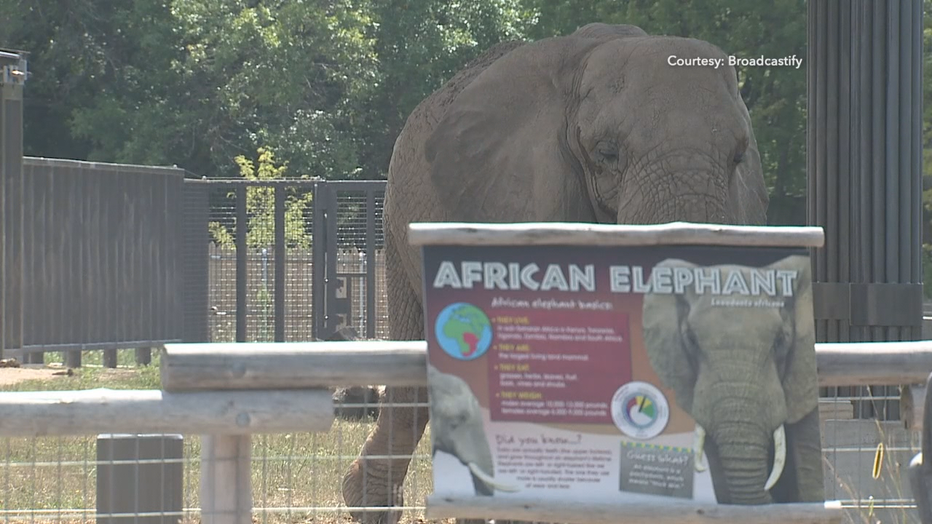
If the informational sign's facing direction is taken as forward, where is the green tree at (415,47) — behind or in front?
behind

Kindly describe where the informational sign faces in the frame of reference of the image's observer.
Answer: facing the viewer

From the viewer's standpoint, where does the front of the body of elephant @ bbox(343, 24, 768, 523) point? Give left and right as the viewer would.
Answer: facing the viewer and to the right of the viewer

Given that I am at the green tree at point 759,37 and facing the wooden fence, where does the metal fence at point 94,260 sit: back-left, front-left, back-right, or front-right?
front-right

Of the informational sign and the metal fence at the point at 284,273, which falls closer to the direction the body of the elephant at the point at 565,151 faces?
the informational sign

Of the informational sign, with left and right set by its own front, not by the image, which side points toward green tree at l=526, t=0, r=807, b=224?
back

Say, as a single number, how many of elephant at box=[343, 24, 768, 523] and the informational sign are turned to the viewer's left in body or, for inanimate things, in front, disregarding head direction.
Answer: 0

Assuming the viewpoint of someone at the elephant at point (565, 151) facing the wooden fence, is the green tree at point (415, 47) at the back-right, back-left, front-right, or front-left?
back-right

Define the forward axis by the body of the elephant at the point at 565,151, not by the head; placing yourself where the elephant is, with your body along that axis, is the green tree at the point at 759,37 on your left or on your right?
on your left
